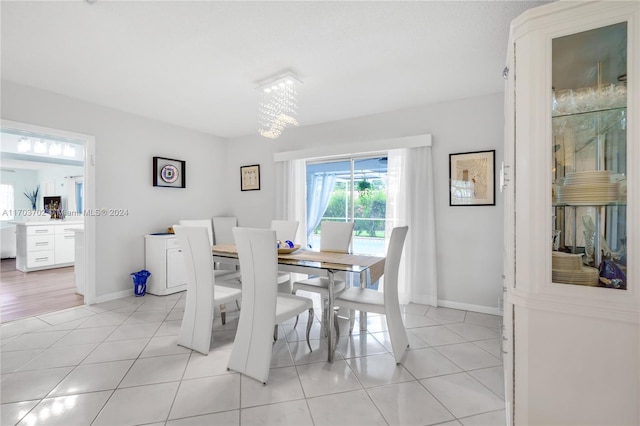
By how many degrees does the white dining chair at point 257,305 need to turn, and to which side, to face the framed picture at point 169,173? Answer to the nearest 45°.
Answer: approximately 90° to its left

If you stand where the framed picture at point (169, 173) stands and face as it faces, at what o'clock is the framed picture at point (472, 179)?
the framed picture at point (472, 179) is roughly at 12 o'clock from the framed picture at point (169, 173).

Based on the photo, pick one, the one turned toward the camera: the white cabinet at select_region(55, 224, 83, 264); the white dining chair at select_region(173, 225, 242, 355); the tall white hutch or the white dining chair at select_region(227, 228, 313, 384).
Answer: the white cabinet

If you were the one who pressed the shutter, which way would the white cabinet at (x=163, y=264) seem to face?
facing the viewer and to the right of the viewer

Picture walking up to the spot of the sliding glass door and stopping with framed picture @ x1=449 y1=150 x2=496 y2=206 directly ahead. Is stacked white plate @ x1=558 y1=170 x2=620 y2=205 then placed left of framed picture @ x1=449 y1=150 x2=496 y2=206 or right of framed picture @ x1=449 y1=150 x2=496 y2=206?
right

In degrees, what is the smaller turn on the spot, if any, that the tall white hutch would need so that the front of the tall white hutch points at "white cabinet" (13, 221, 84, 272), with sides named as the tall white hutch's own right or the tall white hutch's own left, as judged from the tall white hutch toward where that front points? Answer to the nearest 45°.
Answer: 0° — it already faces it

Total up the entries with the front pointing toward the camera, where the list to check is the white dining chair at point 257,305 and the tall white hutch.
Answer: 0

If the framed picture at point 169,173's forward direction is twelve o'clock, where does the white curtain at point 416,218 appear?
The white curtain is roughly at 12 o'clock from the framed picture.

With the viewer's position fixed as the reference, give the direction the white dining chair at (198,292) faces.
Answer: facing away from the viewer and to the right of the viewer

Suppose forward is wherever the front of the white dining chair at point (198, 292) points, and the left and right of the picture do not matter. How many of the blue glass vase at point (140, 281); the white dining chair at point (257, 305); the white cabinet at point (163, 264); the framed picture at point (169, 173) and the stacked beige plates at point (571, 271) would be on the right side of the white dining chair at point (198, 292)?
2

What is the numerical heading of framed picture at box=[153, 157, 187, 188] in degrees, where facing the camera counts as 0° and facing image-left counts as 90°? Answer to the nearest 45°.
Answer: approximately 315°

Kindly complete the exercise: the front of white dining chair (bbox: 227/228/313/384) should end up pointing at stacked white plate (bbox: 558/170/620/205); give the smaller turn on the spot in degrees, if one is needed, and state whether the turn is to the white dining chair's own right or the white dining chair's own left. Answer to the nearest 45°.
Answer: approximately 90° to the white dining chair's own right

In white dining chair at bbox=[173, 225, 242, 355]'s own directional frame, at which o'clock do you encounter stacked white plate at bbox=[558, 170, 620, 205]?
The stacked white plate is roughly at 3 o'clock from the white dining chair.

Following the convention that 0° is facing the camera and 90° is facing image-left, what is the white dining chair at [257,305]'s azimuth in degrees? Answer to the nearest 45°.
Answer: approximately 225°

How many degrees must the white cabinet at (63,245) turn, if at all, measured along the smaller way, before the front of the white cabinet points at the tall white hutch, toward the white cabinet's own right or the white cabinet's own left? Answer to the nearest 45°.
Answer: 0° — it already faces it

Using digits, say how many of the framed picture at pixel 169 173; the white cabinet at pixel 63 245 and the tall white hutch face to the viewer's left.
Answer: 1

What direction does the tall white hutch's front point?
to the viewer's left
